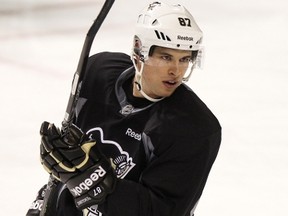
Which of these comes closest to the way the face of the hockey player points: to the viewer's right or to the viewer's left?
to the viewer's right

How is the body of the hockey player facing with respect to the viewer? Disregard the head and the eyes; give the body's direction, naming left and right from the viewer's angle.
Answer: facing the viewer and to the left of the viewer
